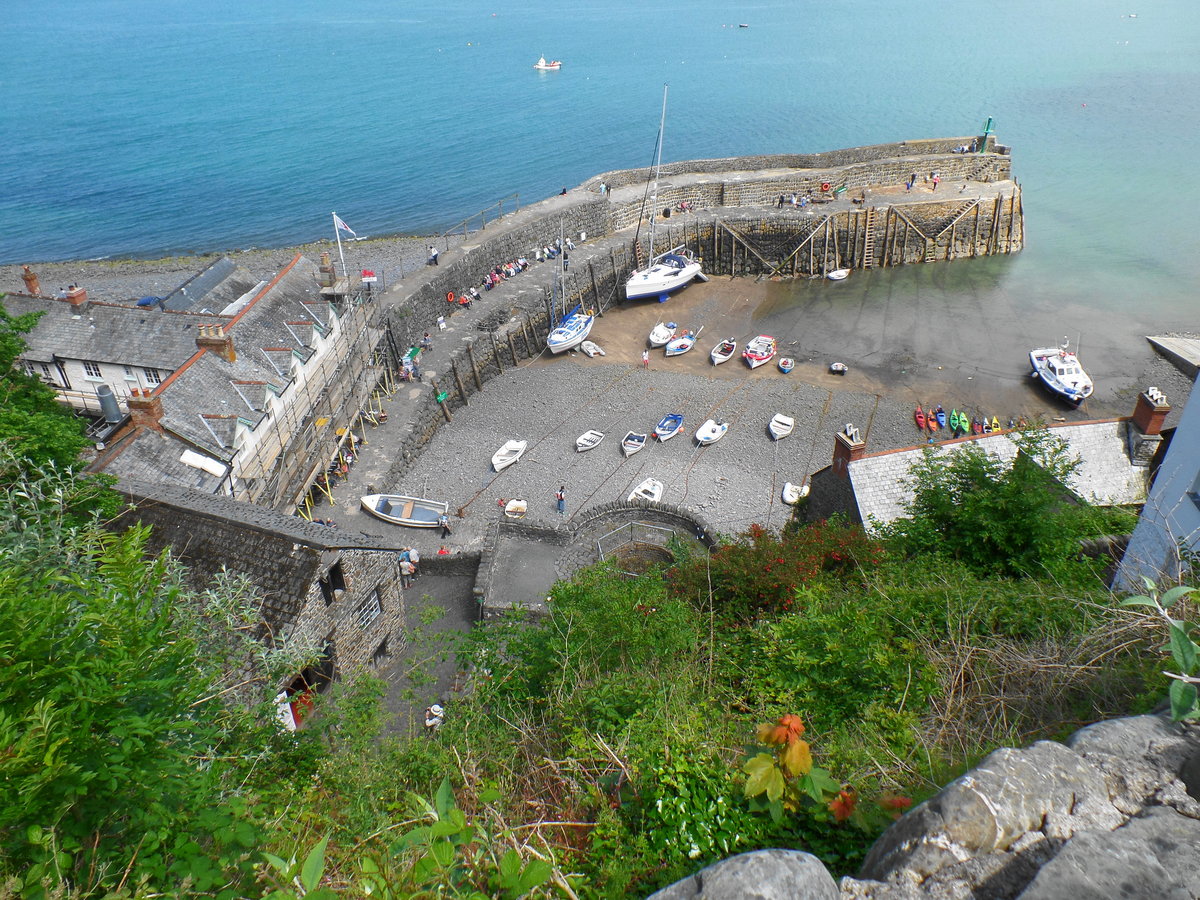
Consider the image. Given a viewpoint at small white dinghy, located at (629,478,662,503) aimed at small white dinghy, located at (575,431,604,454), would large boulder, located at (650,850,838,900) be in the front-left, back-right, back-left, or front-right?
back-left

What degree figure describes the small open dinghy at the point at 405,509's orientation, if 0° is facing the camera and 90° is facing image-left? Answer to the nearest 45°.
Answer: approximately 90°

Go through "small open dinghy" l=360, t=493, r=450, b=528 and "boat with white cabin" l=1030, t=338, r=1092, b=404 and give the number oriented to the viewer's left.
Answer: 1

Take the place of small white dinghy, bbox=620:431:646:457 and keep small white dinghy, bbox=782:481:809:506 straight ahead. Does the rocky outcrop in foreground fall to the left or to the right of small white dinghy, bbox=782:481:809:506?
right

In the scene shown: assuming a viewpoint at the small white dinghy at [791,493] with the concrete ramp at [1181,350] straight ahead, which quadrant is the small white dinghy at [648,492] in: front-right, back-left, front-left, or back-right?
back-left
